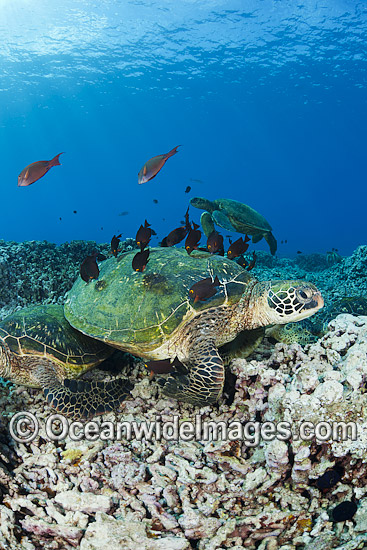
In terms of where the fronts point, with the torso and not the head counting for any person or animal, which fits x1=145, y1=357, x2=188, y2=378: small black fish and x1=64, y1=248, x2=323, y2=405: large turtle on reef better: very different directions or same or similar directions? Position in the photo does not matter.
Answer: very different directions

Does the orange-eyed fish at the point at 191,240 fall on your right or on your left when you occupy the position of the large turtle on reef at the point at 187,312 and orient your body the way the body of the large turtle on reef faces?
on your left

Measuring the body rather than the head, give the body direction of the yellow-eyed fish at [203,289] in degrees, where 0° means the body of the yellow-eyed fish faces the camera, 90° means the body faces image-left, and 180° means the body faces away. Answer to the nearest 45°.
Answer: approximately 90°

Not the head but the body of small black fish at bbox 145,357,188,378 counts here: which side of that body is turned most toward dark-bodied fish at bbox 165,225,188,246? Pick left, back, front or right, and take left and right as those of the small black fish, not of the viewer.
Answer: right

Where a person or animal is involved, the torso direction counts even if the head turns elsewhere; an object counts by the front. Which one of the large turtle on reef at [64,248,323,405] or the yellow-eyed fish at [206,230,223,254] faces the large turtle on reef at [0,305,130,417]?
the yellow-eyed fish

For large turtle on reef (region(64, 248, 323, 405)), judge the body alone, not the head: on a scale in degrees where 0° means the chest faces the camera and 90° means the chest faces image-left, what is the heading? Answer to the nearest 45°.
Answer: approximately 270°

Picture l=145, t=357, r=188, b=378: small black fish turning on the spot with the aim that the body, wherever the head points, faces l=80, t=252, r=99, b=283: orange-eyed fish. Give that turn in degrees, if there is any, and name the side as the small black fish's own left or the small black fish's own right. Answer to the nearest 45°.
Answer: approximately 45° to the small black fish's own right

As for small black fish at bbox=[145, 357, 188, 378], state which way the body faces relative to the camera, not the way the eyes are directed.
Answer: to the viewer's left

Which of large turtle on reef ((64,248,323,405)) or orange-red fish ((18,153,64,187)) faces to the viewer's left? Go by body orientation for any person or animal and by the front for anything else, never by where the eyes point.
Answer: the orange-red fish

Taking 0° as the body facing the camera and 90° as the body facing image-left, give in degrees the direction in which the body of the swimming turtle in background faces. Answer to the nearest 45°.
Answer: approximately 90°
